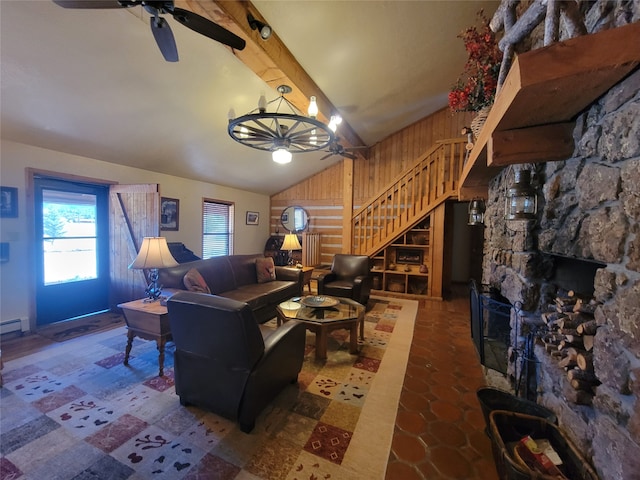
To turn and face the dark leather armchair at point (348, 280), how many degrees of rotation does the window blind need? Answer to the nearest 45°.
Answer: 0° — it already faces it

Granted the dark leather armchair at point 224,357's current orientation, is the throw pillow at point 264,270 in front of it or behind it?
in front

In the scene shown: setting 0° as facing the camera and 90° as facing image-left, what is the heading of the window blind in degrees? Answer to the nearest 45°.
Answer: approximately 315°

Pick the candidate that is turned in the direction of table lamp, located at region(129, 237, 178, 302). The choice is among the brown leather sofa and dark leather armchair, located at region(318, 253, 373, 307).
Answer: the dark leather armchair

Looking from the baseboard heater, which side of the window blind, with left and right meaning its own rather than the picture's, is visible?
right

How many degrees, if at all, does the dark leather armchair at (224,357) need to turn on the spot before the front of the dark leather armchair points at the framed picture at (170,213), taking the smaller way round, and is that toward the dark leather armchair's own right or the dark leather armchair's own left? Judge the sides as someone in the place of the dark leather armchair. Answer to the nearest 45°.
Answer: approximately 45° to the dark leather armchair's own left

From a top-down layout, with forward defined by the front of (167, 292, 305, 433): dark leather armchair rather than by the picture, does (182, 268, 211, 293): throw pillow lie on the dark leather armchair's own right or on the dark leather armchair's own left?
on the dark leather armchair's own left

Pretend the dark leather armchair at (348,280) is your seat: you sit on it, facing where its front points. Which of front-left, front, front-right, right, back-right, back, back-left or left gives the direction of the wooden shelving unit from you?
back

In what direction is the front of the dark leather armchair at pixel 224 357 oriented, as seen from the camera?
facing away from the viewer and to the right of the viewer

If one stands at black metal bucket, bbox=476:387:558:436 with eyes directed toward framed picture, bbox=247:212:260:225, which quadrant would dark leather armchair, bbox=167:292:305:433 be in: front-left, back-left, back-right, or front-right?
front-left

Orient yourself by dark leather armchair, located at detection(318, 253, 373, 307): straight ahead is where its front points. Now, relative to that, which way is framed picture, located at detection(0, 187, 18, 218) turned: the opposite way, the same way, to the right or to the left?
to the left

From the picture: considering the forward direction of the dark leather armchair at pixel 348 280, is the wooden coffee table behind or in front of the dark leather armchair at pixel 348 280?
in front

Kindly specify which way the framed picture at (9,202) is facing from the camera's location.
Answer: facing the viewer

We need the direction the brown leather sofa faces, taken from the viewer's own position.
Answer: facing the viewer and to the right of the viewer

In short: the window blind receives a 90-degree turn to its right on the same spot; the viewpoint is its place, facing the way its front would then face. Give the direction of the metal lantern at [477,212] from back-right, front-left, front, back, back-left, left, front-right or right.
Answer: left

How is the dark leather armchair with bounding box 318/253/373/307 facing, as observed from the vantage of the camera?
facing the viewer and to the left of the viewer
